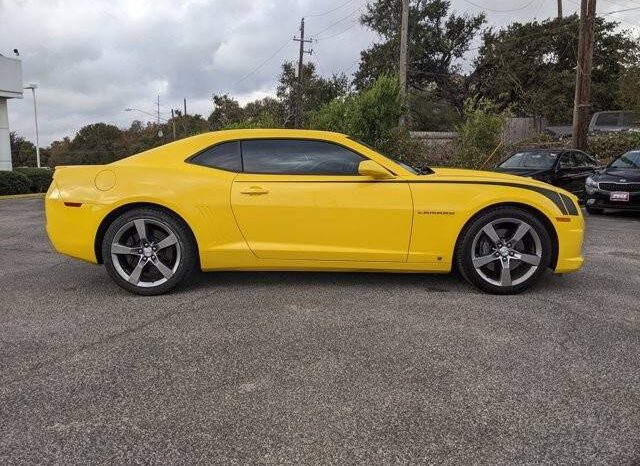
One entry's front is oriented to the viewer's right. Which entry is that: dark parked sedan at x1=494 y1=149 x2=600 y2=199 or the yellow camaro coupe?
the yellow camaro coupe

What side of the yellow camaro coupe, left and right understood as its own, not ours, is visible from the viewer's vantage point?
right

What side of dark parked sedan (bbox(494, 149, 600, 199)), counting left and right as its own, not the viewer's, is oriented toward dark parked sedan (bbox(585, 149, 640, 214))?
left

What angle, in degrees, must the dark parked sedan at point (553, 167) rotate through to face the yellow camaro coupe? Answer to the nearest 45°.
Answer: approximately 45° to its left

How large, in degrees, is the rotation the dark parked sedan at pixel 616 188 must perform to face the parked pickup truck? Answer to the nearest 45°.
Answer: approximately 135° to its right

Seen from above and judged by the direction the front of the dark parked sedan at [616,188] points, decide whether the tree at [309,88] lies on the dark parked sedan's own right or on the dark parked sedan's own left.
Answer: on the dark parked sedan's own right

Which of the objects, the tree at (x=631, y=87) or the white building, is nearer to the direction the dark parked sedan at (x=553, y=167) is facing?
the white building

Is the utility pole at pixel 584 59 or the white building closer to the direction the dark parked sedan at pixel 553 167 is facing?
the white building

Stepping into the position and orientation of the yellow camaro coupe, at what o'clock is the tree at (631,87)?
The tree is roughly at 10 o'clock from the yellow camaro coupe.

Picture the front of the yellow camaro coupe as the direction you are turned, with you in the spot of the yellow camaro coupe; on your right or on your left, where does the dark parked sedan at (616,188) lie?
on your left
